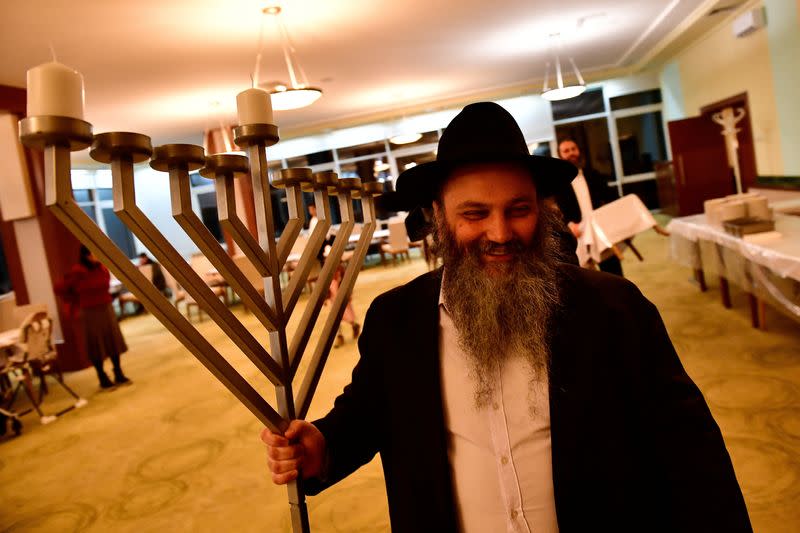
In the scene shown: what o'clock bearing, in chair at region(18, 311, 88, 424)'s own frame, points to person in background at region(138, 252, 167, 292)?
The person in background is roughly at 2 o'clock from the chair.

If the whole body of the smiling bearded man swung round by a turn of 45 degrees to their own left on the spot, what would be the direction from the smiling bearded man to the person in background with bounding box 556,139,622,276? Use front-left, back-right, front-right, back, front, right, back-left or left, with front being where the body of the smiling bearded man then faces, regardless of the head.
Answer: back-left

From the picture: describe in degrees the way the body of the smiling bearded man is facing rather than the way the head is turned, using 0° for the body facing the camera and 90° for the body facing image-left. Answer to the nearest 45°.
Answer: approximately 0°

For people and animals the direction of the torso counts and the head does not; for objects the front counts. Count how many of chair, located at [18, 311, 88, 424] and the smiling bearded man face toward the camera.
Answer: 1

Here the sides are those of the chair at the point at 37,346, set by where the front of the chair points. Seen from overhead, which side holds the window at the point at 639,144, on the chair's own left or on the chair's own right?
on the chair's own right

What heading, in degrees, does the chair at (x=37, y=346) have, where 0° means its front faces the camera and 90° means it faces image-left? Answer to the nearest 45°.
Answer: approximately 135°

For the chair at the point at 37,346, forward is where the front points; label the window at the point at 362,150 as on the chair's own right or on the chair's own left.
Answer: on the chair's own right
